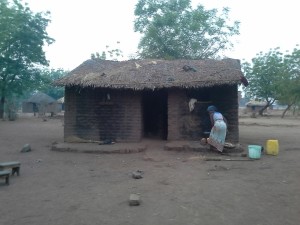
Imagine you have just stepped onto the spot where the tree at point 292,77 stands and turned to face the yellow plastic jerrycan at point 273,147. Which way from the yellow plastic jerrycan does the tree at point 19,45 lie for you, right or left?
right

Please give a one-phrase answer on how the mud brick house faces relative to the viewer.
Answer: facing the viewer

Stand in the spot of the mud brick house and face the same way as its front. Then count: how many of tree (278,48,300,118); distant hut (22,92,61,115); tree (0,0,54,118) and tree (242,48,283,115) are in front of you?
0

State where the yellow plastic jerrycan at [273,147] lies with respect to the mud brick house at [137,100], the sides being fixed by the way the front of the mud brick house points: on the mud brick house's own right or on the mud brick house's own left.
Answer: on the mud brick house's own left

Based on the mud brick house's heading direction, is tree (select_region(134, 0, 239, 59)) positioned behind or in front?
behind

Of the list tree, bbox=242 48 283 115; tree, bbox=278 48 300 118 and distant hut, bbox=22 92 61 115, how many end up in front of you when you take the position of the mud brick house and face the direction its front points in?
0

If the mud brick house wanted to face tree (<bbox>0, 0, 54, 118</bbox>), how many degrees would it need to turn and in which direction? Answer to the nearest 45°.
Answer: approximately 135° to its right

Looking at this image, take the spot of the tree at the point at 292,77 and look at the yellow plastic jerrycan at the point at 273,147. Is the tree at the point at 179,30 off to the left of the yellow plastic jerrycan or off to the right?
right

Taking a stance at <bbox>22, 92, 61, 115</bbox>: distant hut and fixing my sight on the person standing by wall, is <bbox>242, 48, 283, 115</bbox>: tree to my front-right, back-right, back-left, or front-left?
front-left

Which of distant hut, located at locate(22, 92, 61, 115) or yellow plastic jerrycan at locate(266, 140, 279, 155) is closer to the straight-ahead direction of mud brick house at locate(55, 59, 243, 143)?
the yellow plastic jerrycan

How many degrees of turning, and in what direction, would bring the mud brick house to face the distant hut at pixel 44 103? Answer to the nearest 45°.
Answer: approximately 135° to its right

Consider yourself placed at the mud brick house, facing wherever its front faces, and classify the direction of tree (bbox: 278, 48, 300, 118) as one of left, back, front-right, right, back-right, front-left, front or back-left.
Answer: back-left

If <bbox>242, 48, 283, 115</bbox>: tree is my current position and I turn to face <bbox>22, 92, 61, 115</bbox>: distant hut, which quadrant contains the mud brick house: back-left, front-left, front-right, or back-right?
front-left

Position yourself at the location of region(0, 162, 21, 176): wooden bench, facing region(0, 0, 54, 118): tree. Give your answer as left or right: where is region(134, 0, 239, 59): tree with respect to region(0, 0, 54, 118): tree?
right

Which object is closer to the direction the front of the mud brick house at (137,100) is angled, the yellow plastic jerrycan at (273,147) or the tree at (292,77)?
the yellow plastic jerrycan

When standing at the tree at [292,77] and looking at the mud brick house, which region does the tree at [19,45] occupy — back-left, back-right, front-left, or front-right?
front-right

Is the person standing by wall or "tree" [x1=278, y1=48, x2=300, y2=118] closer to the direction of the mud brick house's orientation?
the person standing by wall

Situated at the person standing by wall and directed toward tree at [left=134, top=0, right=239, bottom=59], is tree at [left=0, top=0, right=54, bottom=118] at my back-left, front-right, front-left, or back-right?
front-left
